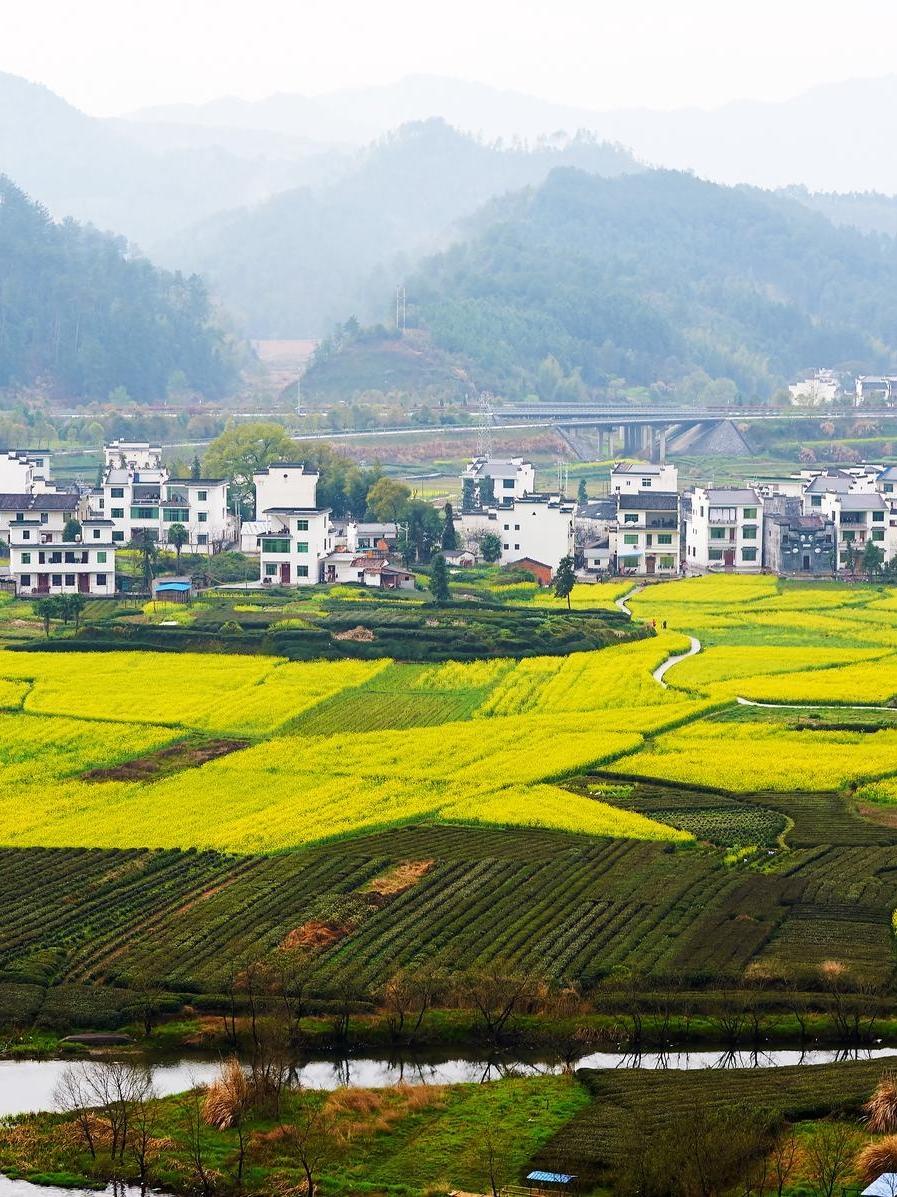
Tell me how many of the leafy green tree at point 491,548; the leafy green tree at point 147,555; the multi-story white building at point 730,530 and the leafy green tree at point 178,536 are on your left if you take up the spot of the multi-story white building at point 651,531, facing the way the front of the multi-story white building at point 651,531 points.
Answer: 1

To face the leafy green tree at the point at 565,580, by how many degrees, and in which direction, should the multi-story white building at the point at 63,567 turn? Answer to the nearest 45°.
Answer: approximately 90° to its left

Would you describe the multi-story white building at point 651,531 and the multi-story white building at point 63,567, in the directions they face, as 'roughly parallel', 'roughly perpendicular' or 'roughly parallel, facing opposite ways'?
roughly parallel

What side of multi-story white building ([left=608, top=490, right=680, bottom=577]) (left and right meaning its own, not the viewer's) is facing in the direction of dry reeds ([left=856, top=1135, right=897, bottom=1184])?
front

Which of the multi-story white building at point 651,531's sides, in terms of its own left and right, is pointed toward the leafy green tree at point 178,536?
right

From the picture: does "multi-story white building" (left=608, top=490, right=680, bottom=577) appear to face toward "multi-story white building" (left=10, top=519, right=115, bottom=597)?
no

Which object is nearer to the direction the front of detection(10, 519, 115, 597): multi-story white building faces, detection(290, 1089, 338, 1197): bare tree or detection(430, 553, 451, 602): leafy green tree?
the bare tree

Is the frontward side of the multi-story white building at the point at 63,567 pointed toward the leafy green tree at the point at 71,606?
yes

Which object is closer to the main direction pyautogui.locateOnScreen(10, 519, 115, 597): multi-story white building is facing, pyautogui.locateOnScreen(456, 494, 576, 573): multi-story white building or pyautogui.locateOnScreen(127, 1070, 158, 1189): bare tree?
the bare tree

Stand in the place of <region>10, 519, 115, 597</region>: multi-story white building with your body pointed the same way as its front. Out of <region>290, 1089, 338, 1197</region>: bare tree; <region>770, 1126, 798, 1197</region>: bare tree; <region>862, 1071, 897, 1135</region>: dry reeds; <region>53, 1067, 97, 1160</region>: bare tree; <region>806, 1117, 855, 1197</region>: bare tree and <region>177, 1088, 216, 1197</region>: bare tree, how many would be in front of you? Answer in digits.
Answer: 6

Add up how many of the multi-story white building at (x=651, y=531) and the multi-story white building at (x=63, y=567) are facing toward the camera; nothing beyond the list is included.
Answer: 2

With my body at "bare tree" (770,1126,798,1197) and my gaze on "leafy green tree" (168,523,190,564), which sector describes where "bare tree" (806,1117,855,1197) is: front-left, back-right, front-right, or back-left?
back-right

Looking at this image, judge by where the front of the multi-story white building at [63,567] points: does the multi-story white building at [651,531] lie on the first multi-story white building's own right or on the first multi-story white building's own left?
on the first multi-story white building's own left

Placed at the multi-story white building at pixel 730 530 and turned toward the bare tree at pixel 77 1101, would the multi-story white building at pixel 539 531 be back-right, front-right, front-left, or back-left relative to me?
front-right

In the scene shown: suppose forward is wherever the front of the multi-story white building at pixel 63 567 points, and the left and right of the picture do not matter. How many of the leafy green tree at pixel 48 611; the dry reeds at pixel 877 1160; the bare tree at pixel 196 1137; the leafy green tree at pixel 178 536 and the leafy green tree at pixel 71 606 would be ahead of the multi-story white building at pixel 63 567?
4

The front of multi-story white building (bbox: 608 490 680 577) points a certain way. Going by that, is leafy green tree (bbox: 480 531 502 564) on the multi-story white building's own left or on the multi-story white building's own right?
on the multi-story white building's own right

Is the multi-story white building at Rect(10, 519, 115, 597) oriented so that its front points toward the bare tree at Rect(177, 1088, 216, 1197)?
yes

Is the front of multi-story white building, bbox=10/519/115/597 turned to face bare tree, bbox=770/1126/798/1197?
yes

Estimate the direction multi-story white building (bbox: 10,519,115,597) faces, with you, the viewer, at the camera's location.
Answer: facing the viewer

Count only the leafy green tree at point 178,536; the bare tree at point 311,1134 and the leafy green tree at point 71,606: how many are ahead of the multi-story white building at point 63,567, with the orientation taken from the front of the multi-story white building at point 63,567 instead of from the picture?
2

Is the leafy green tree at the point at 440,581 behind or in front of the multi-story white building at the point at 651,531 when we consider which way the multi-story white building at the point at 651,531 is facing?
in front

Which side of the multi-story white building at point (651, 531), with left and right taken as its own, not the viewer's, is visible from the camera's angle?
front
